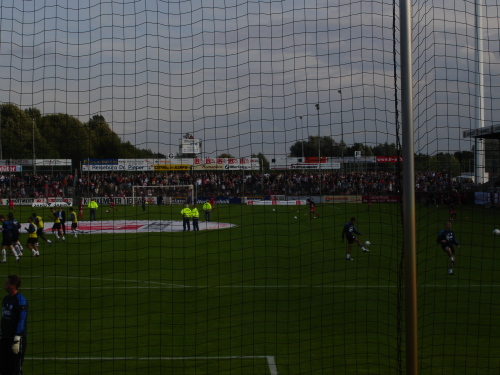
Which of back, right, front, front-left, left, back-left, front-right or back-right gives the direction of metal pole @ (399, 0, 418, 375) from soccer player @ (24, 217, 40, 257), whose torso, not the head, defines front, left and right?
left
